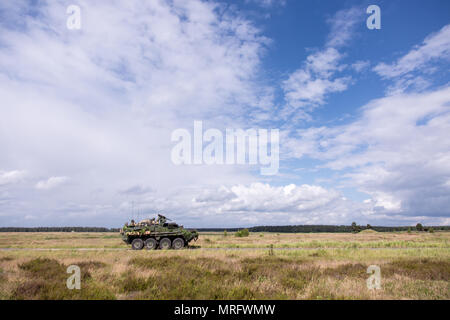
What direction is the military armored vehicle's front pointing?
to the viewer's right
